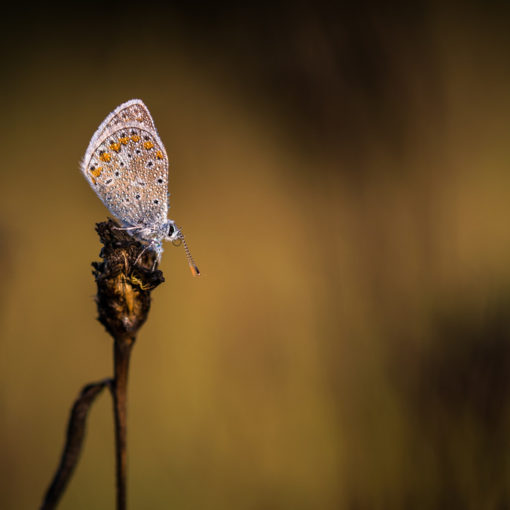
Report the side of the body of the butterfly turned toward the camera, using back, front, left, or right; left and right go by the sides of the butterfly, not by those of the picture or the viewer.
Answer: right
